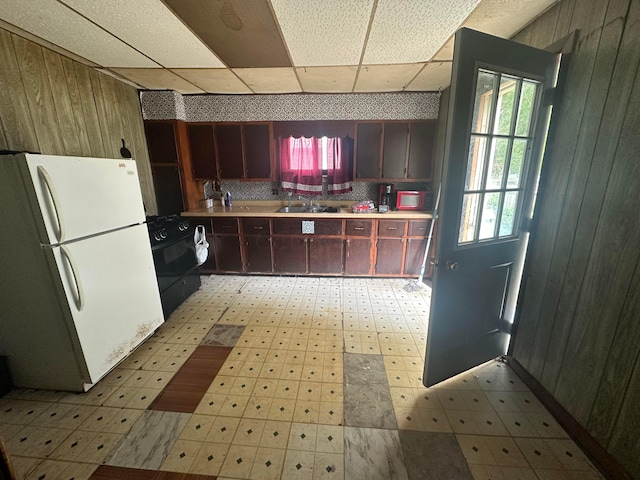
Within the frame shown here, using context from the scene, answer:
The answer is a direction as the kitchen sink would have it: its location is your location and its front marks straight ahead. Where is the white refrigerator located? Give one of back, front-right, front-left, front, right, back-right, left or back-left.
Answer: front-right

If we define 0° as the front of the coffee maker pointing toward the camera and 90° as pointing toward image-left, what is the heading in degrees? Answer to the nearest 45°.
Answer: approximately 0°

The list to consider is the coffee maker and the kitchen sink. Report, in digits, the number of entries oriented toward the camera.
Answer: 2

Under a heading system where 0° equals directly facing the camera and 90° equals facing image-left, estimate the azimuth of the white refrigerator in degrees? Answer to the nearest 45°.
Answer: approximately 315°

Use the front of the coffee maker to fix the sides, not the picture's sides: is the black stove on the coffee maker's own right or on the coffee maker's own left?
on the coffee maker's own right

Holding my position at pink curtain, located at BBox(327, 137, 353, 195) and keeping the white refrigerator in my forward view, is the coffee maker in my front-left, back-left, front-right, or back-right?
back-left

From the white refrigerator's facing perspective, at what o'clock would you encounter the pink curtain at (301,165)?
The pink curtain is roughly at 10 o'clock from the white refrigerator.

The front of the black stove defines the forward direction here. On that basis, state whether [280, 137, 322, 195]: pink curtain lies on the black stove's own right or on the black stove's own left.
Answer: on the black stove's own left

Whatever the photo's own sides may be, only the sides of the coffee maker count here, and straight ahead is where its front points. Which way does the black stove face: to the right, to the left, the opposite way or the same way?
to the left
